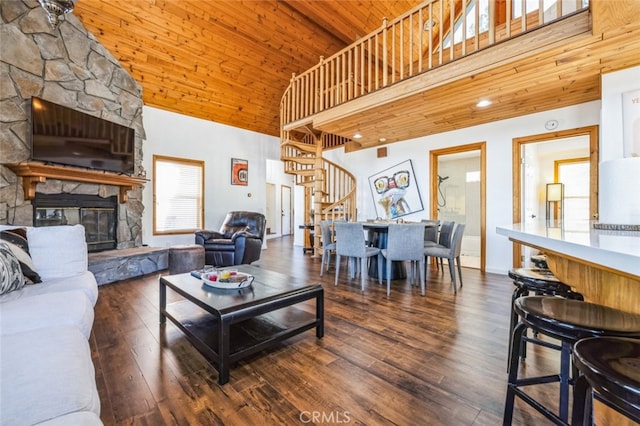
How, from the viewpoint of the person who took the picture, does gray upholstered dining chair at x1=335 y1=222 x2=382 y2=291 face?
facing away from the viewer and to the right of the viewer

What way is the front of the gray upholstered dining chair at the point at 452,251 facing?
to the viewer's left

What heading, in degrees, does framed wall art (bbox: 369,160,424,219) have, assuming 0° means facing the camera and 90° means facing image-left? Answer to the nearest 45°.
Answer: approximately 45°

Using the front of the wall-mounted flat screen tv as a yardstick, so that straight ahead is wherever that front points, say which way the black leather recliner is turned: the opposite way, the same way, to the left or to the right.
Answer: to the right

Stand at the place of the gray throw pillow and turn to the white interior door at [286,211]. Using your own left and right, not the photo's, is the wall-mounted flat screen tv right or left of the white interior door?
left

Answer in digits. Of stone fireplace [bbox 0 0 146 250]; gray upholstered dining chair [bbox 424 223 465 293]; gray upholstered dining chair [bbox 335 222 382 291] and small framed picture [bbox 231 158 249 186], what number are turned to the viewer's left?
1

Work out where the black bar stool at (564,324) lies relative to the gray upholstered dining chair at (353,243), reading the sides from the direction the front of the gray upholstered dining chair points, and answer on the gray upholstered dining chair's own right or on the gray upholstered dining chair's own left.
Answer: on the gray upholstered dining chair's own right

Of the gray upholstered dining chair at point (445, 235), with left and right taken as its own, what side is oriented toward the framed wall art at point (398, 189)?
right

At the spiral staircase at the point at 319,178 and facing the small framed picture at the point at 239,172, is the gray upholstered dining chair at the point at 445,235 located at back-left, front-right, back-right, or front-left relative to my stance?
back-left

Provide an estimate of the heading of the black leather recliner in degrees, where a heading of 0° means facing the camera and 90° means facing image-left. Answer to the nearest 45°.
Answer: approximately 45°

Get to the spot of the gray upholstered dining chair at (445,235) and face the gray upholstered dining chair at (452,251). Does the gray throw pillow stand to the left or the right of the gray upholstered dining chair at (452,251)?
right
